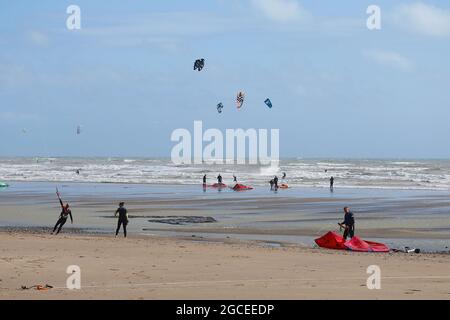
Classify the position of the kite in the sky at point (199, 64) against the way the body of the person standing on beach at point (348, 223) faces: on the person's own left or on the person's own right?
on the person's own right

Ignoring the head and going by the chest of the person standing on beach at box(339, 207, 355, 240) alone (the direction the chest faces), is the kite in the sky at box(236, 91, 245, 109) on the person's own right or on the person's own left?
on the person's own right

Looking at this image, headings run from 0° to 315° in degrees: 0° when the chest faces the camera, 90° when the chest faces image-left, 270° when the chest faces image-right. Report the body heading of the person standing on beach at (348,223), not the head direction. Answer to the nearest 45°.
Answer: approximately 45°
